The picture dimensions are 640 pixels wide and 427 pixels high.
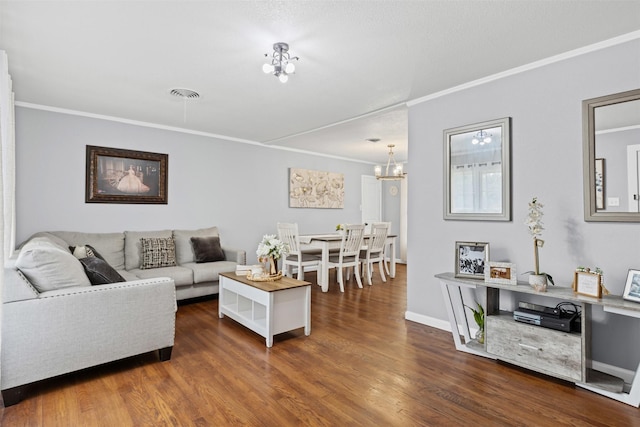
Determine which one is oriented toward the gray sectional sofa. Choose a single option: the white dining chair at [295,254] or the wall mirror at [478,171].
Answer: the wall mirror

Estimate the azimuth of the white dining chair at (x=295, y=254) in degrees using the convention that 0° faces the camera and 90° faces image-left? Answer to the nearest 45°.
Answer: approximately 225°

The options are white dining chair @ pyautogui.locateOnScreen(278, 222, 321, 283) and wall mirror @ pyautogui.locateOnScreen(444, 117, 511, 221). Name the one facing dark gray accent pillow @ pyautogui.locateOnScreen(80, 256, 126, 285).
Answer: the wall mirror

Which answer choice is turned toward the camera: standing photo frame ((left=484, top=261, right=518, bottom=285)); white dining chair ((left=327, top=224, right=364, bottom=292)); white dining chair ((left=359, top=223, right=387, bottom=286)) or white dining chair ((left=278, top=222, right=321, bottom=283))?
the standing photo frame

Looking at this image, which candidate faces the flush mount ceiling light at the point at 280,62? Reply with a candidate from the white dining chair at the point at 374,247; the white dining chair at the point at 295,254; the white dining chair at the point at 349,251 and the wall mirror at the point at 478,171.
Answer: the wall mirror

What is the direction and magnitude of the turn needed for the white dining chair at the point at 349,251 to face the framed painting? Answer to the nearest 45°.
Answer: approximately 45° to its left

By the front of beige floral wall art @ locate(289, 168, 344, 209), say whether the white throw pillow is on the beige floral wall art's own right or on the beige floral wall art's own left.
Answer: on the beige floral wall art's own right

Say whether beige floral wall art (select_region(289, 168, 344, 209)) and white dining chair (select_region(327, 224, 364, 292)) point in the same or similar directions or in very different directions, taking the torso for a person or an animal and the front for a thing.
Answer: very different directions

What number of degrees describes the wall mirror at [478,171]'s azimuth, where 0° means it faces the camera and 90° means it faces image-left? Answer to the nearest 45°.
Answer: approximately 45°

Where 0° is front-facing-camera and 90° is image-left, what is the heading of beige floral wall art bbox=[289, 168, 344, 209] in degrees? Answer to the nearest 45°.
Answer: approximately 315°

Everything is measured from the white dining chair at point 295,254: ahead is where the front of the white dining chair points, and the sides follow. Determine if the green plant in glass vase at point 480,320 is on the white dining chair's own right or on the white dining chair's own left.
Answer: on the white dining chair's own right

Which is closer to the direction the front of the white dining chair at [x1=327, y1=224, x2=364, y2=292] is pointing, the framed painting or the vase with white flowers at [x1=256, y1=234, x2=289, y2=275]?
the framed painting

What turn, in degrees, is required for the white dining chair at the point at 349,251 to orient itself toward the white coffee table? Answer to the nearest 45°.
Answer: approximately 135° to its left

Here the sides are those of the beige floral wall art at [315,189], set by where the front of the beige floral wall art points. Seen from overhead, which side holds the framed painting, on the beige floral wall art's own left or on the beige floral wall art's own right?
on the beige floral wall art's own right
